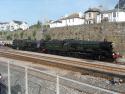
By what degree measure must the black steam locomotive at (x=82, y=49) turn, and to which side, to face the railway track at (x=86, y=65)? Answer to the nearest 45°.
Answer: approximately 45° to its right

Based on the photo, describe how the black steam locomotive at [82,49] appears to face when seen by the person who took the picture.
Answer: facing the viewer and to the right of the viewer
